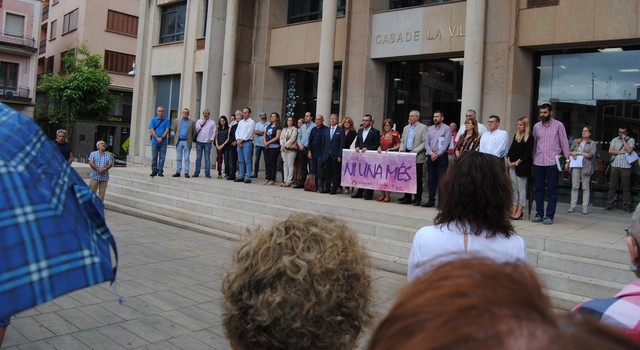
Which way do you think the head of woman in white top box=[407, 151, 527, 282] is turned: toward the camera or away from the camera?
away from the camera

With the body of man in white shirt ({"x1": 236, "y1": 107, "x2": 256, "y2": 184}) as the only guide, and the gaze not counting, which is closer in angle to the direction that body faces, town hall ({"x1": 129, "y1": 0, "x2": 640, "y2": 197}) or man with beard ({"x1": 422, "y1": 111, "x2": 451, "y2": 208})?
the man with beard

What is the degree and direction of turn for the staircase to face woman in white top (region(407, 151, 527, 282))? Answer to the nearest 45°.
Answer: approximately 45° to its left

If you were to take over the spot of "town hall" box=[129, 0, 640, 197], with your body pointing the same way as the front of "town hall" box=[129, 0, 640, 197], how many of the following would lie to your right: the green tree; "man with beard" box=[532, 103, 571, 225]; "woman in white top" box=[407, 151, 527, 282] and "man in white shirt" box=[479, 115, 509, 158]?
1

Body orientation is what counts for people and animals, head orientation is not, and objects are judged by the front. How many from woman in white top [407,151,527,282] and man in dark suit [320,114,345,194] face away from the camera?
1

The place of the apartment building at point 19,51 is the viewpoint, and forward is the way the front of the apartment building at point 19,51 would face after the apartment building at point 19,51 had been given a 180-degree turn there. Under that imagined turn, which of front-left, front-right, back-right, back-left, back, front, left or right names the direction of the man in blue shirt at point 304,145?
back-left

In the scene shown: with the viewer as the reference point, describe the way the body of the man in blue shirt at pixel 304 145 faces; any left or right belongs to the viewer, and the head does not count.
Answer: facing the viewer and to the left of the viewer

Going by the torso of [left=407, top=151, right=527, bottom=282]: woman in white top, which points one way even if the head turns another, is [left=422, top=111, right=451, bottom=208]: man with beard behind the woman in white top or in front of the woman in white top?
in front

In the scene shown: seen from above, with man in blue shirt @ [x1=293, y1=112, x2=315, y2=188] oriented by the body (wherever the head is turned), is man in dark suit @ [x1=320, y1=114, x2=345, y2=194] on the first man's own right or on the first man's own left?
on the first man's own left

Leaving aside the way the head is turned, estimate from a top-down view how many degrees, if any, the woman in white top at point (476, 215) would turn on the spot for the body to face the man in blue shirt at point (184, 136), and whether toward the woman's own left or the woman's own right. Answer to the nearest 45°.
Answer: approximately 45° to the woman's own left

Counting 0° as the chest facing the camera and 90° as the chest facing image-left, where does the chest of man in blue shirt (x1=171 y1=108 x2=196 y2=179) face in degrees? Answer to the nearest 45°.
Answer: approximately 0°

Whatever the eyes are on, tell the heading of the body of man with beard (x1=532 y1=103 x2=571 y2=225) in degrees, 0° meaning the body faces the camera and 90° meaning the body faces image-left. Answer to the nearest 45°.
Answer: approximately 45°

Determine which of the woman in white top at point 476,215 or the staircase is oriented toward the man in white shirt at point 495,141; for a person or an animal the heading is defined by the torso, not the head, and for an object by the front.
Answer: the woman in white top

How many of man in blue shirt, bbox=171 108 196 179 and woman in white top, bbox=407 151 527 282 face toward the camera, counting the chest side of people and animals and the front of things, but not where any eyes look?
1

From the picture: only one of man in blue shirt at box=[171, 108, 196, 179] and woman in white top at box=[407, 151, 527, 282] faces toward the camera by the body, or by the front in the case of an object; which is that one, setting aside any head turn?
the man in blue shirt

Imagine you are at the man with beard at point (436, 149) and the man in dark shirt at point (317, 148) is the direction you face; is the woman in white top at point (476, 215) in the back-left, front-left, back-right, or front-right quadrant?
back-left

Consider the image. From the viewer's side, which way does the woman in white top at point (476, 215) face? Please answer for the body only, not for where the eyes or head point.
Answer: away from the camera
